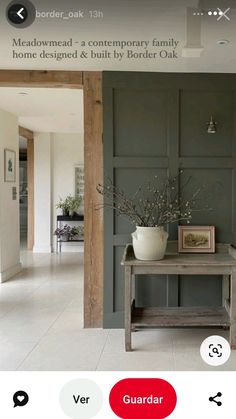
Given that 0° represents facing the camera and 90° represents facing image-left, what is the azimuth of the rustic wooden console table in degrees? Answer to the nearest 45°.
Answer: approximately 0°

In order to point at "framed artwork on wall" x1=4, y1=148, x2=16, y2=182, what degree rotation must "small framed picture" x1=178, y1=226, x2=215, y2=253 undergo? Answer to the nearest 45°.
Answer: approximately 135° to its right

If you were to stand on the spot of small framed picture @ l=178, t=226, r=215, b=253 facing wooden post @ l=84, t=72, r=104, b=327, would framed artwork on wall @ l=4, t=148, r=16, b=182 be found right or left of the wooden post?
right

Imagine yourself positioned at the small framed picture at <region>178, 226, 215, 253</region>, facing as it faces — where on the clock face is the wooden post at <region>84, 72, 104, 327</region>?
The wooden post is roughly at 3 o'clock from the small framed picture.

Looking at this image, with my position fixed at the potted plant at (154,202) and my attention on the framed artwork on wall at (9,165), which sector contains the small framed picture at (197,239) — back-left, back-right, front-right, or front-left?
back-right

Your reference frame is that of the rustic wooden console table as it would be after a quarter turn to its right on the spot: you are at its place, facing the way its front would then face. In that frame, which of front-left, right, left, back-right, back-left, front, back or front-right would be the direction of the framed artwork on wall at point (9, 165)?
front-right

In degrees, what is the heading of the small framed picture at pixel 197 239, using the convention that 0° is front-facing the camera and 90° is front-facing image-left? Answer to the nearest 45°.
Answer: approximately 0°
